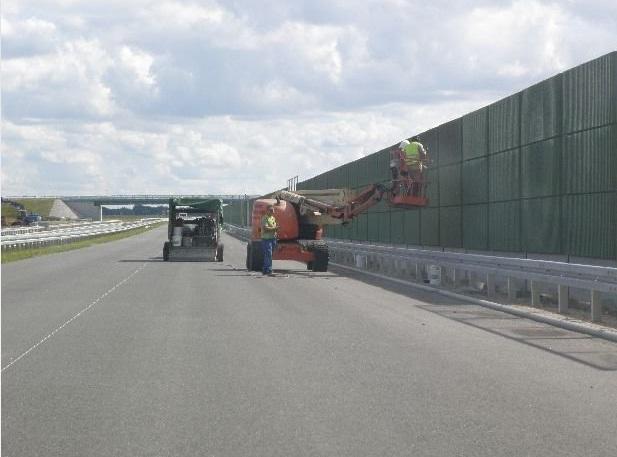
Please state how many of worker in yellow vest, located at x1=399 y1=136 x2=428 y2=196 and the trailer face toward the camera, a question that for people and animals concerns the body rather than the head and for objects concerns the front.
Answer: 0

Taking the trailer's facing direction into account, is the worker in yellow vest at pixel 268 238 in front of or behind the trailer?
behind

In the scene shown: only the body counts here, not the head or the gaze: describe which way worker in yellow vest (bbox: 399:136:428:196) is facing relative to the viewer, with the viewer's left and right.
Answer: facing away from the viewer and to the right of the viewer

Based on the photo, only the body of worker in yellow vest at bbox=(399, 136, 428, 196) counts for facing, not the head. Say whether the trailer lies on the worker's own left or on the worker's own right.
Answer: on the worker's own left

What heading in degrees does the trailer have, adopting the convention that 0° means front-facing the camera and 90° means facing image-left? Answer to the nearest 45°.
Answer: approximately 180°

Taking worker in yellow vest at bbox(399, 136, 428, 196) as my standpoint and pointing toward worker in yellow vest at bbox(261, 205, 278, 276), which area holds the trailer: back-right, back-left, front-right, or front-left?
front-right
